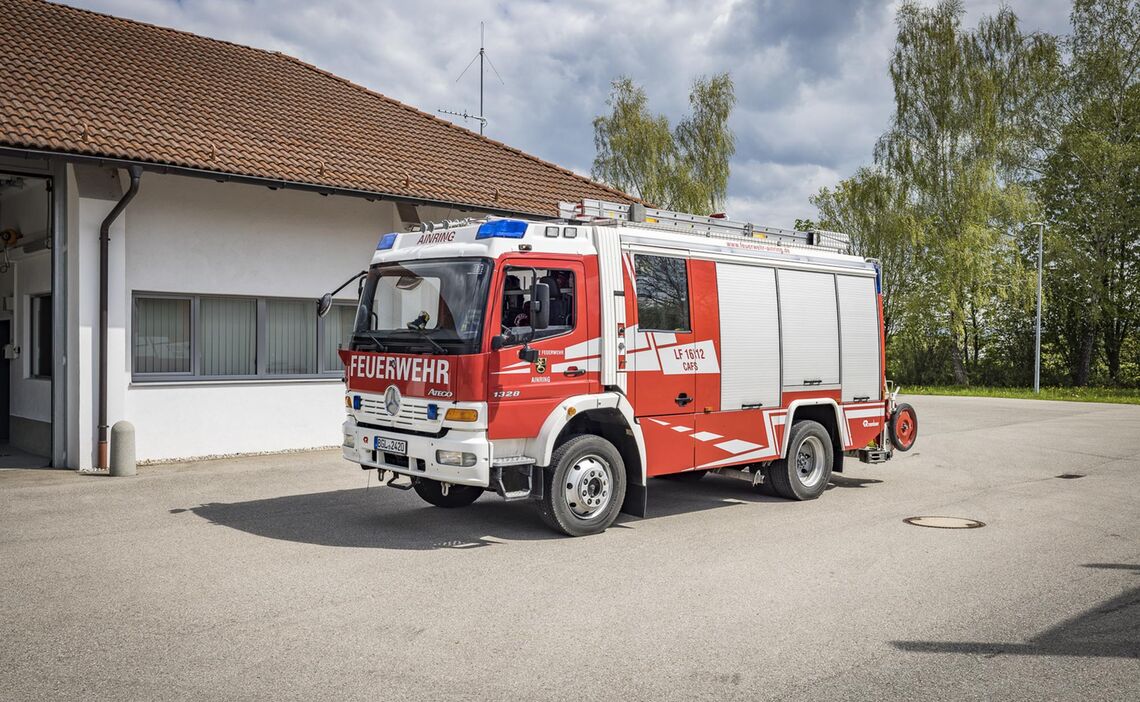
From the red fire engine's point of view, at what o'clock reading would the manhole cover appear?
The manhole cover is roughly at 7 o'clock from the red fire engine.

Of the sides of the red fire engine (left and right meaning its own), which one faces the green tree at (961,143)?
back

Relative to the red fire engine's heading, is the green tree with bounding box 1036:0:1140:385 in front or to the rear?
to the rear

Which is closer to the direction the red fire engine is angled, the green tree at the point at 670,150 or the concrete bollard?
the concrete bollard

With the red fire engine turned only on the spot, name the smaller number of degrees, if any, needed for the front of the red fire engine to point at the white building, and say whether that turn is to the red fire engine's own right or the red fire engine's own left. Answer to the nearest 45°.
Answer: approximately 90° to the red fire engine's own right

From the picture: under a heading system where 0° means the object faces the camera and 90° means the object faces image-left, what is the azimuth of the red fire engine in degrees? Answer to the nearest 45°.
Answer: approximately 45°

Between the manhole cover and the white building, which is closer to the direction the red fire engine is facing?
the white building

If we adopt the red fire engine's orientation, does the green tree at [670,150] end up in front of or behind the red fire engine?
behind
